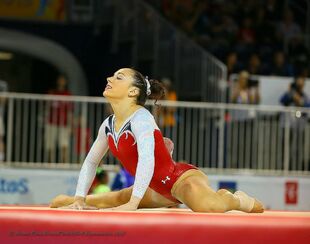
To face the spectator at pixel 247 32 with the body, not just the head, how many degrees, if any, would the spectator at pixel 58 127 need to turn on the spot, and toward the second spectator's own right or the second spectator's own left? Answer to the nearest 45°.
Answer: approximately 135° to the second spectator's own left

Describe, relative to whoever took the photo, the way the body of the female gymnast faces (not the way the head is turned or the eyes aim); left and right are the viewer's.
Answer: facing the viewer and to the left of the viewer

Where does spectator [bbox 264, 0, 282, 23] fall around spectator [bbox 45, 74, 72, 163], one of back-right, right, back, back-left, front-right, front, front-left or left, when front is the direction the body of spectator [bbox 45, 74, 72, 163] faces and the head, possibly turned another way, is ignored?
back-left

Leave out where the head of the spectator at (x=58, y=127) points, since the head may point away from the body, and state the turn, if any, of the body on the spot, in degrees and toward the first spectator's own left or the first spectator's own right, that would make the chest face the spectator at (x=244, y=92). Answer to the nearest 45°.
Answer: approximately 90° to the first spectator's own left

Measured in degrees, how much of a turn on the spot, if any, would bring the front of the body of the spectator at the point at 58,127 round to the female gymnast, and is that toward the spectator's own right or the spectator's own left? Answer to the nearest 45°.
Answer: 0° — they already face them

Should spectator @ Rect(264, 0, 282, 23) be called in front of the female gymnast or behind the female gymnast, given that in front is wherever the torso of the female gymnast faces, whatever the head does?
behind

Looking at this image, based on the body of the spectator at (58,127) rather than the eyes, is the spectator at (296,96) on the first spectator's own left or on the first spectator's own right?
on the first spectator's own left

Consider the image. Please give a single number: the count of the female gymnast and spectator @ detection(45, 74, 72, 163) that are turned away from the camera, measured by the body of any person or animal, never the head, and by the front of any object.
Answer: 0

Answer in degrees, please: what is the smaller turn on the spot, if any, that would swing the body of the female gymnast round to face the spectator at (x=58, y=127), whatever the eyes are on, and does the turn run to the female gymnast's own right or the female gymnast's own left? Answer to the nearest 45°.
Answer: approximately 135° to the female gymnast's own right

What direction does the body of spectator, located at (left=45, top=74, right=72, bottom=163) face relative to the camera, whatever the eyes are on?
toward the camera

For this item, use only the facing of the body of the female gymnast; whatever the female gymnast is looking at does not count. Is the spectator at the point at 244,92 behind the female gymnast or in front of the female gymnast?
behind

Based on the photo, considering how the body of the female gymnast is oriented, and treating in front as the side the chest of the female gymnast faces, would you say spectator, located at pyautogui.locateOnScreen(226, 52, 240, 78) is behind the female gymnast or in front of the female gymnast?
behind
